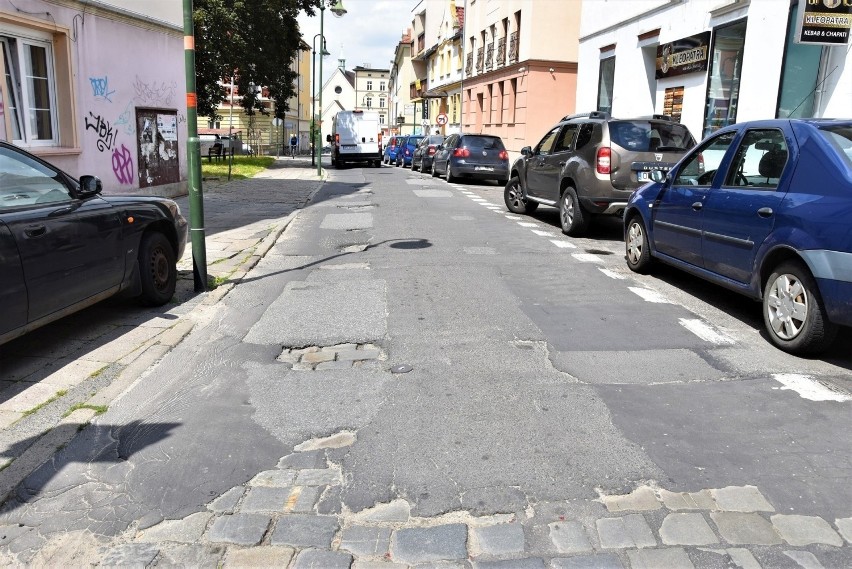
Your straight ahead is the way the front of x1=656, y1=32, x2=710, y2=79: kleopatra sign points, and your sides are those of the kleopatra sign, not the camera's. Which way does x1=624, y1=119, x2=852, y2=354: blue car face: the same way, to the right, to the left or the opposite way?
to the right

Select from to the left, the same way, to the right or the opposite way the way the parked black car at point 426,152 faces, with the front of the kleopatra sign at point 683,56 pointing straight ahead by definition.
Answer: to the right

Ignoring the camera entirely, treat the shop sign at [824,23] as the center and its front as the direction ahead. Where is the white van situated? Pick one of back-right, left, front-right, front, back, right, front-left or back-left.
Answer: back-right

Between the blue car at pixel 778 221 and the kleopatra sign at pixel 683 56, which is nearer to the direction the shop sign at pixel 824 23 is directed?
the blue car

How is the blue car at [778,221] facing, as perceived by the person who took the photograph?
facing away from the viewer and to the left of the viewer

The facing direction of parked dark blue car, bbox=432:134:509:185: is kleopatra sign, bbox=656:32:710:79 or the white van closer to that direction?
the white van

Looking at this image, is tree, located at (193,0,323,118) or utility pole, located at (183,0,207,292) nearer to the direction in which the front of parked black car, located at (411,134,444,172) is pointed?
the tree

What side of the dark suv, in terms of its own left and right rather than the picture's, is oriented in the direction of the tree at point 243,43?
front

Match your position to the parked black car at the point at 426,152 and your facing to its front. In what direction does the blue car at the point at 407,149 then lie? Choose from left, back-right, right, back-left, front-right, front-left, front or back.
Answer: front-right

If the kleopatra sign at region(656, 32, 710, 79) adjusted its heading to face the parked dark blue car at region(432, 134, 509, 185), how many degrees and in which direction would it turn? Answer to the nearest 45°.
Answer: approximately 90° to its right

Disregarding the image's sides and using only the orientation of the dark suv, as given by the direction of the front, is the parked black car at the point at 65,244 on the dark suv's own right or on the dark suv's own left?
on the dark suv's own left

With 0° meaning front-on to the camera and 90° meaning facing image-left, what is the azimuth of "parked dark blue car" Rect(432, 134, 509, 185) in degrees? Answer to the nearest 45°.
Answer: approximately 135°

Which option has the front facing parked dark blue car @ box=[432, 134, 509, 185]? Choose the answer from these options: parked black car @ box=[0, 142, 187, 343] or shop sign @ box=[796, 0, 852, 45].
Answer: parked black car @ box=[0, 142, 187, 343]
